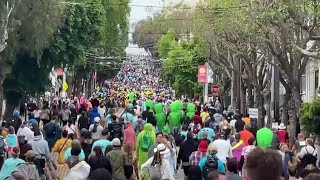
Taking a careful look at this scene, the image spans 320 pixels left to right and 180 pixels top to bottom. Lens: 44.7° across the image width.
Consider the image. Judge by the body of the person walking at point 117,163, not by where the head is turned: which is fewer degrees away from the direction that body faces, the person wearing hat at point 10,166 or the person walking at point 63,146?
the person walking

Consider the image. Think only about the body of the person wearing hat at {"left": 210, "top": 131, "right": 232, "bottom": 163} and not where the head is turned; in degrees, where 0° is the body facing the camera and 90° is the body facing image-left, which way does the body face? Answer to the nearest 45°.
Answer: approximately 180°

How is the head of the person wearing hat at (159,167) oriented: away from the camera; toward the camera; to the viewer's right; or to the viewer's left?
away from the camera

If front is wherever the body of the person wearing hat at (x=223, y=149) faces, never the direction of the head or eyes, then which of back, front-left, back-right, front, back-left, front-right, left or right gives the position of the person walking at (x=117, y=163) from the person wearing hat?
back-left

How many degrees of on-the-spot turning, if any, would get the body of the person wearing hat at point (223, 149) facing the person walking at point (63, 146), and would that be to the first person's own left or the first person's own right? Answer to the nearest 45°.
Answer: approximately 90° to the first person's own left

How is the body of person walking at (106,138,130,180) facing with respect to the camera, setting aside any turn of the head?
away from the camera
